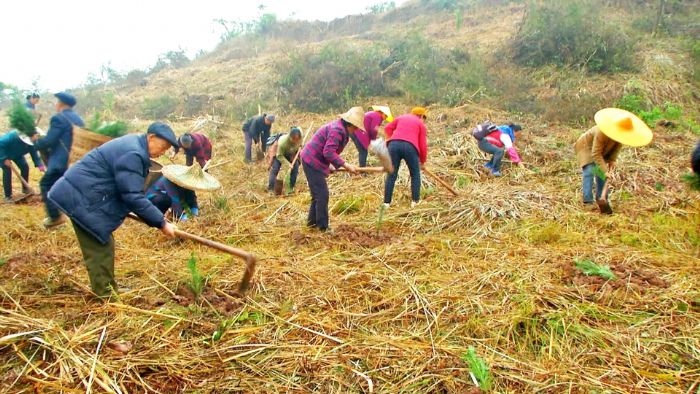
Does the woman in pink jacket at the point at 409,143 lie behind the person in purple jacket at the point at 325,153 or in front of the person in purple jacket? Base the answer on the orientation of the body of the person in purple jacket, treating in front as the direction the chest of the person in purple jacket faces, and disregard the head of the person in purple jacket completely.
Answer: in front

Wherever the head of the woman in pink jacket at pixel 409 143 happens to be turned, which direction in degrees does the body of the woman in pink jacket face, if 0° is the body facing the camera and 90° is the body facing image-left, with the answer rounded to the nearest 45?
approximately 225°

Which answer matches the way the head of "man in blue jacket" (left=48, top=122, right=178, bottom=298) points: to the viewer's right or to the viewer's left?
to the viewer's right

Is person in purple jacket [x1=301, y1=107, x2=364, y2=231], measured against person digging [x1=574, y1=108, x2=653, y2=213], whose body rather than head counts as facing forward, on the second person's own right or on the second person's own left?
on the second person's own right

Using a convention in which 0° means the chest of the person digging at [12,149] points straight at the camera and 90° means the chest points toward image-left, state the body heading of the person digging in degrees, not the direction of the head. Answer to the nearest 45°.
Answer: approximately 270°

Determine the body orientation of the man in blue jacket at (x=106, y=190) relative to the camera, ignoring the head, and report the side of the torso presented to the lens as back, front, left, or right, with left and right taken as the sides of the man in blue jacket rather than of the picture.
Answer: right
